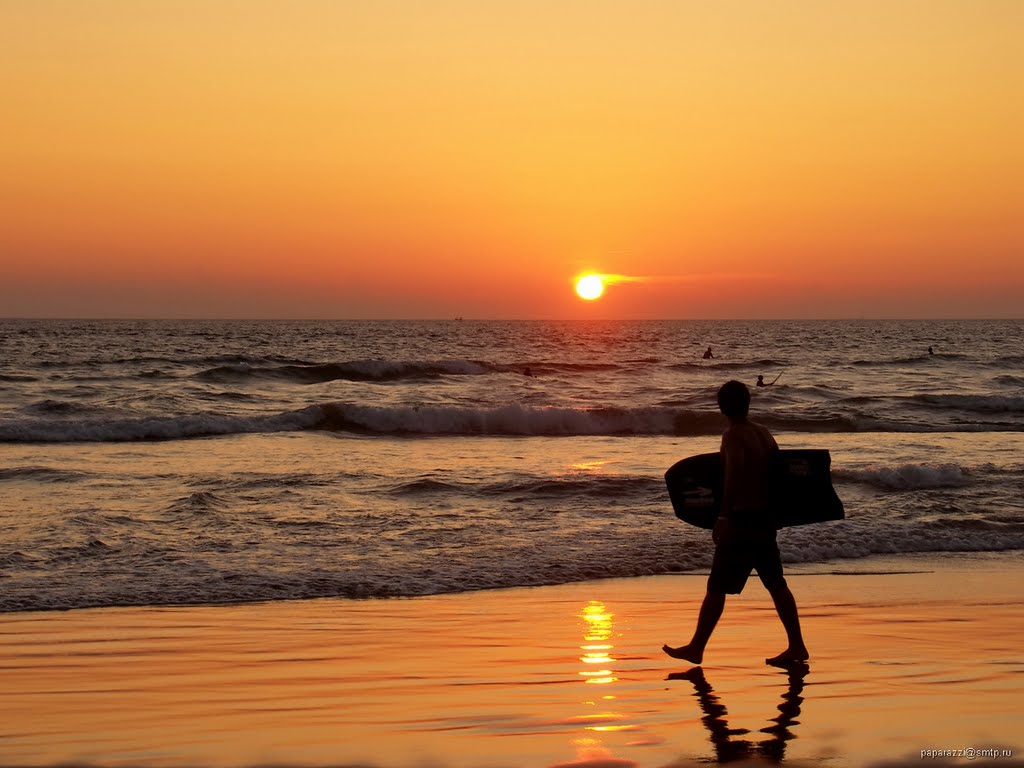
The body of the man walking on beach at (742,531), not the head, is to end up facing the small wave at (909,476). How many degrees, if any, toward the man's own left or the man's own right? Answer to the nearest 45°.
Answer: approximately 90° to the man's own right

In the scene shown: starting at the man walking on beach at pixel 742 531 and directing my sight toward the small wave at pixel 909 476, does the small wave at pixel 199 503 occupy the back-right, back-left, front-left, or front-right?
front-left

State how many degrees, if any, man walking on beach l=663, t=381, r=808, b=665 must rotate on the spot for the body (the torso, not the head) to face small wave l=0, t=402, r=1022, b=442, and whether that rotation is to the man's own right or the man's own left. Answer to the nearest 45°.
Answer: approximately 90° to the man's own right

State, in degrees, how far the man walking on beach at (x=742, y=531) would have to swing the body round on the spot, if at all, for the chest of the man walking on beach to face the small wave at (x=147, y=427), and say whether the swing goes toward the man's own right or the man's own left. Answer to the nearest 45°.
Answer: approximately 45° to the man's own right

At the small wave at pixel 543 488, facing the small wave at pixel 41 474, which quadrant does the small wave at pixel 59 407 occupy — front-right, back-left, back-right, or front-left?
front-right

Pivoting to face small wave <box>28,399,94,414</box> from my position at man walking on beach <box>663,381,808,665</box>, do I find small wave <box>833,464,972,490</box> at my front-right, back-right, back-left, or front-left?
front-right

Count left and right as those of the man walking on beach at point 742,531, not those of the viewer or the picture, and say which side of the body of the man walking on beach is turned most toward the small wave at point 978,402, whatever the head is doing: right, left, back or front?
right

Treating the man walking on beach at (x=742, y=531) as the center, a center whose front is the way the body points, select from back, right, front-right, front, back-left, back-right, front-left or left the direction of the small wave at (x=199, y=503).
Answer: front-right
